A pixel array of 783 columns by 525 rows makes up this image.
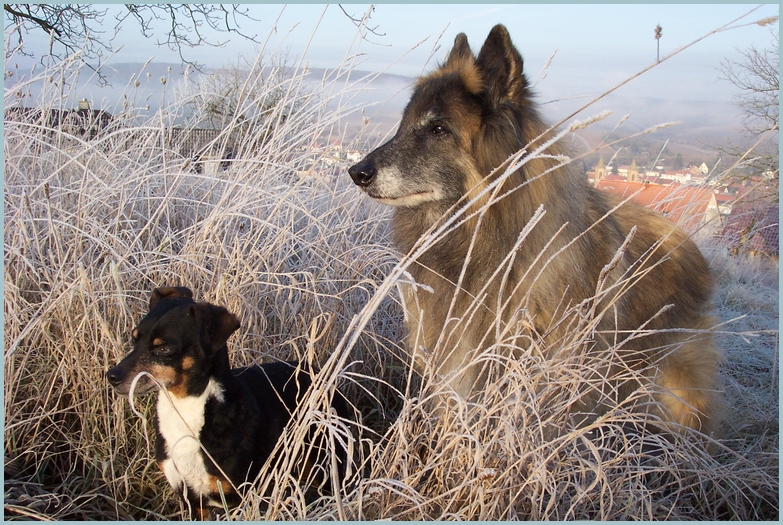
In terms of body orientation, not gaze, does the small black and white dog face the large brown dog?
no

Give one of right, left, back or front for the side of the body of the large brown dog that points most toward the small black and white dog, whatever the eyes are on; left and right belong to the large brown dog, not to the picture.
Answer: front

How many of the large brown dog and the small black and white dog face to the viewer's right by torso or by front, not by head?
0

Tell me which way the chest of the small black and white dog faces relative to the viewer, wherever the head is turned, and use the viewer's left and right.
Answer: facing the viewer and to the left of the viewer
